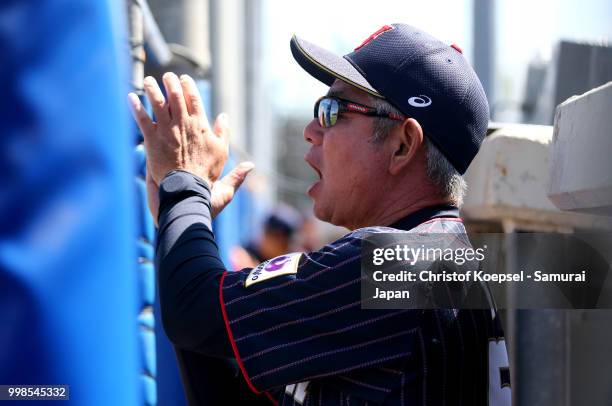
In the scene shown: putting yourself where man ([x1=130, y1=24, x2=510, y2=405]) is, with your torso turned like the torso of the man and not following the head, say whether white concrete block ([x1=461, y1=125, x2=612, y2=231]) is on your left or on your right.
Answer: on your right

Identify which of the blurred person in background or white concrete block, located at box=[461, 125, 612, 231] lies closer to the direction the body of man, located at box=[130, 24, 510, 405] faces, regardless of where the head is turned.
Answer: the blurred person in background

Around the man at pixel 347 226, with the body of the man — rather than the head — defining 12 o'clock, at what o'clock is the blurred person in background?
The blurred person in background is roughly at 3 o'clock from the man.

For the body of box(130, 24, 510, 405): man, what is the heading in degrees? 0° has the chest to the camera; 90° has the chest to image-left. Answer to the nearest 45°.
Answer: approximately 90°

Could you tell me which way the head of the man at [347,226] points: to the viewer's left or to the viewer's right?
to the viewer's left

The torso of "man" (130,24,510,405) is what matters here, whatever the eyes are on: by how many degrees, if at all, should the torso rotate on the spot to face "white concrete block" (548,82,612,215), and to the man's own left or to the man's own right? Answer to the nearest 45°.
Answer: approximately 180°
